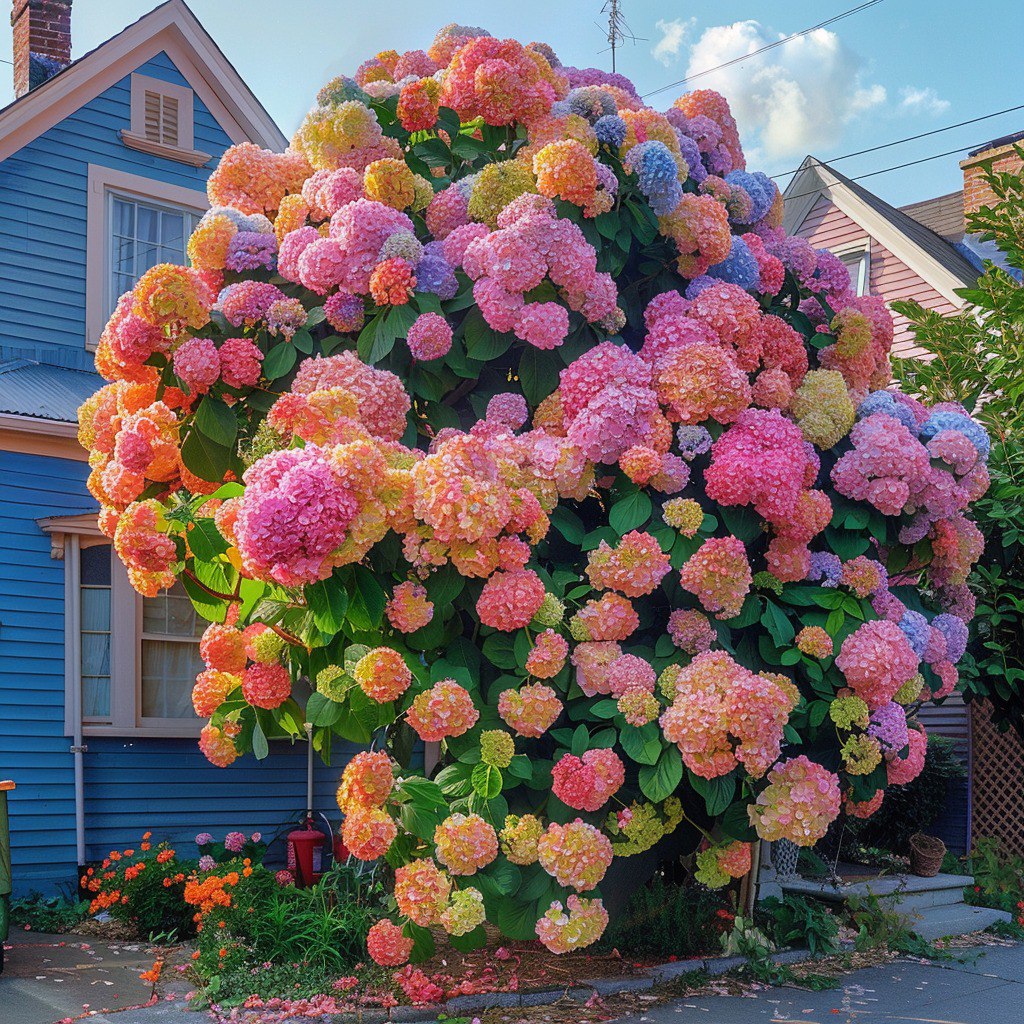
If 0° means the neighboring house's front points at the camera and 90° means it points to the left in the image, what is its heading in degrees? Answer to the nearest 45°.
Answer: approximately 45°

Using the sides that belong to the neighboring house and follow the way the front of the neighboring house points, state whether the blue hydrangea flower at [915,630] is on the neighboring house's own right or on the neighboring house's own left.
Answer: on the neighboring house's own left
